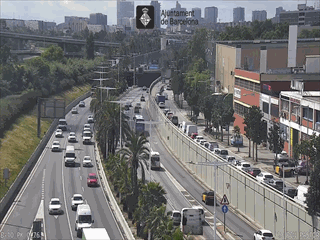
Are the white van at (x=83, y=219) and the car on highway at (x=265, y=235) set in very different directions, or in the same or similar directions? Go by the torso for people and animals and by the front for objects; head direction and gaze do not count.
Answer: very different directions

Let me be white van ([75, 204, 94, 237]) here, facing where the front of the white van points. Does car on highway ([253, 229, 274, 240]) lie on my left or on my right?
on my left

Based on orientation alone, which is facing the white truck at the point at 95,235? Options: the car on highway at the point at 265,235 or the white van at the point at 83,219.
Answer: the white van

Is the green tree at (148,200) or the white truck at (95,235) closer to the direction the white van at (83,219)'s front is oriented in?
the white truck

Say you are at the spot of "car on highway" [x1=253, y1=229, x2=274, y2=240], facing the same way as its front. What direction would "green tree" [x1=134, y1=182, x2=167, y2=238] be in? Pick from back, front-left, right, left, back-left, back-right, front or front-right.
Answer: front-left

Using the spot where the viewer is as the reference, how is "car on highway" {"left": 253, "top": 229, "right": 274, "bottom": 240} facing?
facing away from the viewer and to the left of the viewer

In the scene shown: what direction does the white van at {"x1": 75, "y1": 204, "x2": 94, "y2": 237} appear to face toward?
toward the camera

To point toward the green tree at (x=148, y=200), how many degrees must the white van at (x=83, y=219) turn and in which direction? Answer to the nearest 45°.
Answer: approximately 45° to its left

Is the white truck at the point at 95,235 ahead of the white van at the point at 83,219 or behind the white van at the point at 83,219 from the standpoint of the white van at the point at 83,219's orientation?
ahead

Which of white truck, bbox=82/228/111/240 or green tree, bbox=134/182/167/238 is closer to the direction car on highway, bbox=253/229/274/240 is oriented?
the green tree

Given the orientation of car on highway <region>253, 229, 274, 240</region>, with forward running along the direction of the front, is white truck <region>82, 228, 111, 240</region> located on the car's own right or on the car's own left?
on the car's own left

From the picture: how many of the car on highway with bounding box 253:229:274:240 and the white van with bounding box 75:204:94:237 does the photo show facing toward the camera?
1

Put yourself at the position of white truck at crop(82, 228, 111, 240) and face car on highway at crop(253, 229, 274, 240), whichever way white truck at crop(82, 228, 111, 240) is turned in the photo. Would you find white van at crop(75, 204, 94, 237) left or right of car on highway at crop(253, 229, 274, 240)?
left
